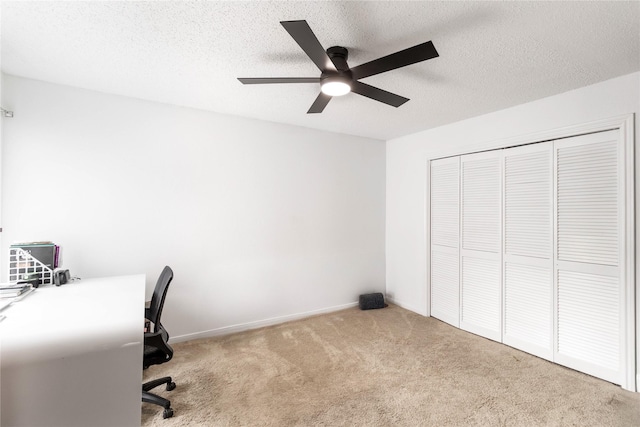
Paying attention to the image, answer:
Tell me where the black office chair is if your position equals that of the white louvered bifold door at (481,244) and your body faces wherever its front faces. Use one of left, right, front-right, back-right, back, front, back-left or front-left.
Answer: front

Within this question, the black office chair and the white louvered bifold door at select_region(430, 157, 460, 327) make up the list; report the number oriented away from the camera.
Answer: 0

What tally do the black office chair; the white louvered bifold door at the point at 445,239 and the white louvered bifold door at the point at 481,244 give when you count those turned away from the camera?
0

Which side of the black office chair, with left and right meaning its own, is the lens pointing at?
left

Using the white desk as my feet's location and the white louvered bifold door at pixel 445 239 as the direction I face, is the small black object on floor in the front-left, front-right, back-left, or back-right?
front-left

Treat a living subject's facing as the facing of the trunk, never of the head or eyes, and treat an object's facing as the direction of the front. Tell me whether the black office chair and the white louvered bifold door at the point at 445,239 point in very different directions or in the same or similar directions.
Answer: same or similar directions

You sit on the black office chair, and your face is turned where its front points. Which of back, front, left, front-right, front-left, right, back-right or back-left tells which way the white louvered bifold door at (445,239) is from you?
back

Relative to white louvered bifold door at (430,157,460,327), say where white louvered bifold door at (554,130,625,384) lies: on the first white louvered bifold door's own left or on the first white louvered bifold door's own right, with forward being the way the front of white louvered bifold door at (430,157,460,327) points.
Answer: on the first white louvered bifold door's own left

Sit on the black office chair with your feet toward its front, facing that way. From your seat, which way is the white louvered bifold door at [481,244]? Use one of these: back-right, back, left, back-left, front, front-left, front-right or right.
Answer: back

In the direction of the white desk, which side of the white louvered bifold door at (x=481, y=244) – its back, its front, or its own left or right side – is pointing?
front

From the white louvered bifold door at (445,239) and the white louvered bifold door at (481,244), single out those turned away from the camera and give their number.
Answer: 0

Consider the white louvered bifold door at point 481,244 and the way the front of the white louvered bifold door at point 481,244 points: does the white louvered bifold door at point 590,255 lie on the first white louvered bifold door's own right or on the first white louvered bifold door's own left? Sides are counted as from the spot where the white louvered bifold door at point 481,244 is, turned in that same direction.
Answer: on the first white louvered bifold door's own left

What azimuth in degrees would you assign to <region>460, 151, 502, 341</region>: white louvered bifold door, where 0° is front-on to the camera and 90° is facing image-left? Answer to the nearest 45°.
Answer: approximately 45°

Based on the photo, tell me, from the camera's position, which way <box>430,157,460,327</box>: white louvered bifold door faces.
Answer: facing the viewer and to the left of the viewer
